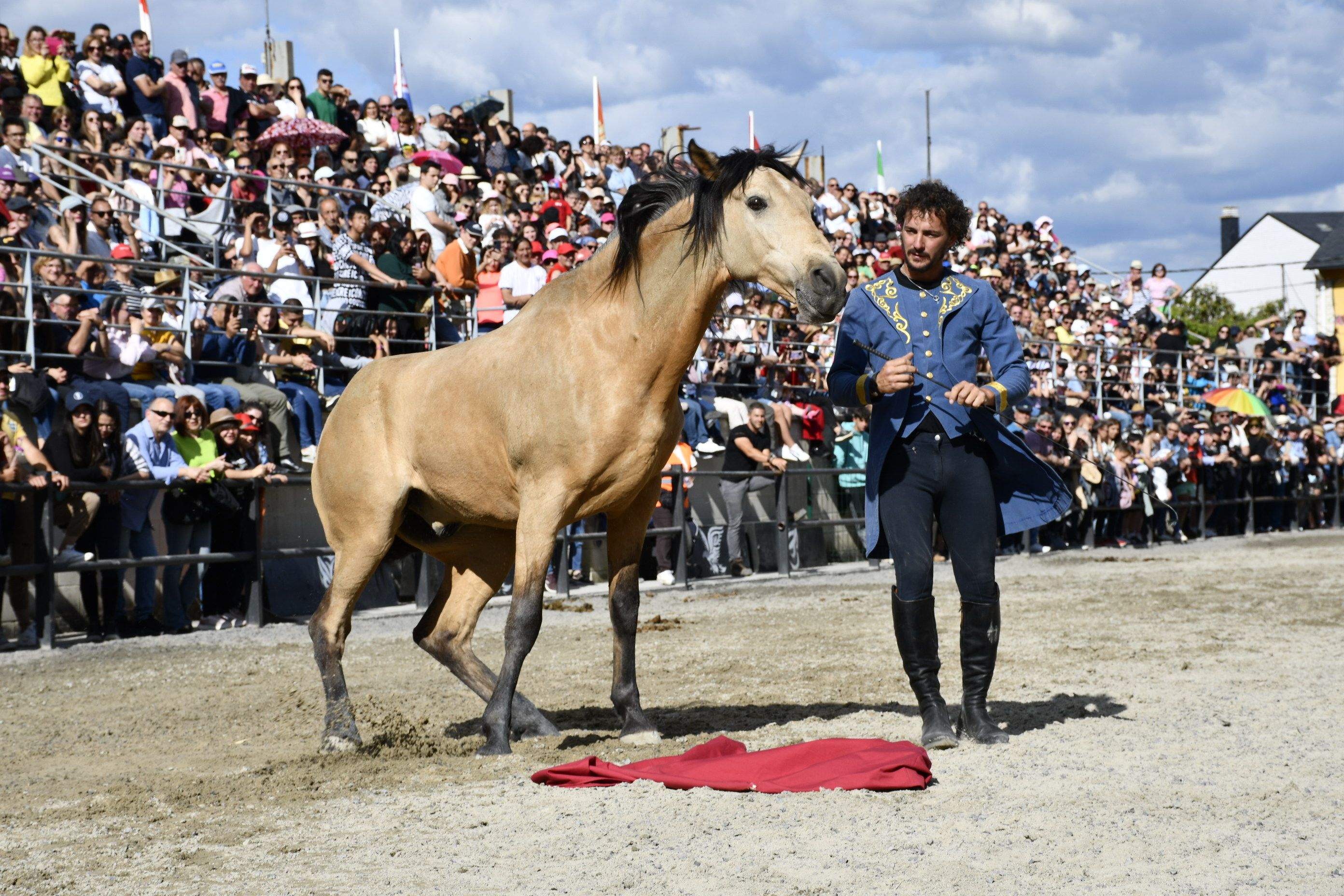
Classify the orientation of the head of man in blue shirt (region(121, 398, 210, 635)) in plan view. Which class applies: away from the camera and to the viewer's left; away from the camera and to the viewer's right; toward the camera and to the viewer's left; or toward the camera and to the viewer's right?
toward the camera and to the viewer's right

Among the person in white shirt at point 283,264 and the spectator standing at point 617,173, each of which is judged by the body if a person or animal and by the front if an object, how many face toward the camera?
2

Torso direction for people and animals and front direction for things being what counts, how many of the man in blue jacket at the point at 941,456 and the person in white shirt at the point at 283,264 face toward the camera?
2

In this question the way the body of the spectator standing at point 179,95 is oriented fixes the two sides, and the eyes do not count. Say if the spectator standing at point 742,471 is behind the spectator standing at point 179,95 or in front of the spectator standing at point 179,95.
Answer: in front

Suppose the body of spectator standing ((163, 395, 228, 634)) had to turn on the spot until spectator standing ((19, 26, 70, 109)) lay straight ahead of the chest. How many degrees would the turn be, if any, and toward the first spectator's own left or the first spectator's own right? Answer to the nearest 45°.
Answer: approximately 135° to the first spectator's own left

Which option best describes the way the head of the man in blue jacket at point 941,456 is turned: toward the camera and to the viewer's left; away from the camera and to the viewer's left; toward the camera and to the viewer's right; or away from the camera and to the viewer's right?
toward the camera and to the viewer's left

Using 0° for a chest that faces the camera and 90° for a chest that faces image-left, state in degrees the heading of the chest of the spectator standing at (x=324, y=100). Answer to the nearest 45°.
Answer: approximately 315°

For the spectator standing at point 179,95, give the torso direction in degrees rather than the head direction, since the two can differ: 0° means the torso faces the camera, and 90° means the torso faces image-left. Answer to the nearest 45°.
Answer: approximately 315°

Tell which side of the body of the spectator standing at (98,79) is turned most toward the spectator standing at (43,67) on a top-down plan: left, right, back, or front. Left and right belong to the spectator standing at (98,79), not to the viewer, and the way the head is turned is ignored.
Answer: right
